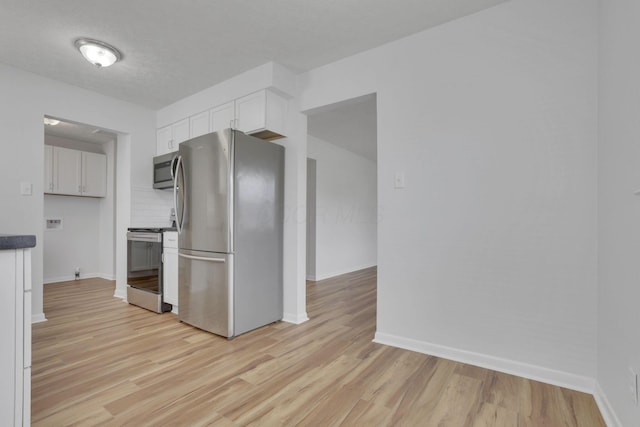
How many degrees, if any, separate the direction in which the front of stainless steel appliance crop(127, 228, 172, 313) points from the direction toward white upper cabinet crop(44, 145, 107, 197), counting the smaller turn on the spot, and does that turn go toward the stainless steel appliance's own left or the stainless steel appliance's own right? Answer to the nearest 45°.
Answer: approximately 90° to the stainless steel appliance's own right

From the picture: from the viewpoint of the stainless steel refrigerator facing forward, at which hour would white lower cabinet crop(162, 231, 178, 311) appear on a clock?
The white lower cabinet is roughly at 3 o'clock from the stainless steel refrigerator.

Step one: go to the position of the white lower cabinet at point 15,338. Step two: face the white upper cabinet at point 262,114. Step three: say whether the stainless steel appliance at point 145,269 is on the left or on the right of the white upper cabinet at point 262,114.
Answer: left

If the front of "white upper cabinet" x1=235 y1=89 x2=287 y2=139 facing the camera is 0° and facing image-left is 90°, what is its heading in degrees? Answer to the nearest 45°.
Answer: approximately 45°

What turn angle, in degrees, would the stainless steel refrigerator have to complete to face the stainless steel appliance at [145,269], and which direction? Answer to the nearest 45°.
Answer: approximately 90° to its right
